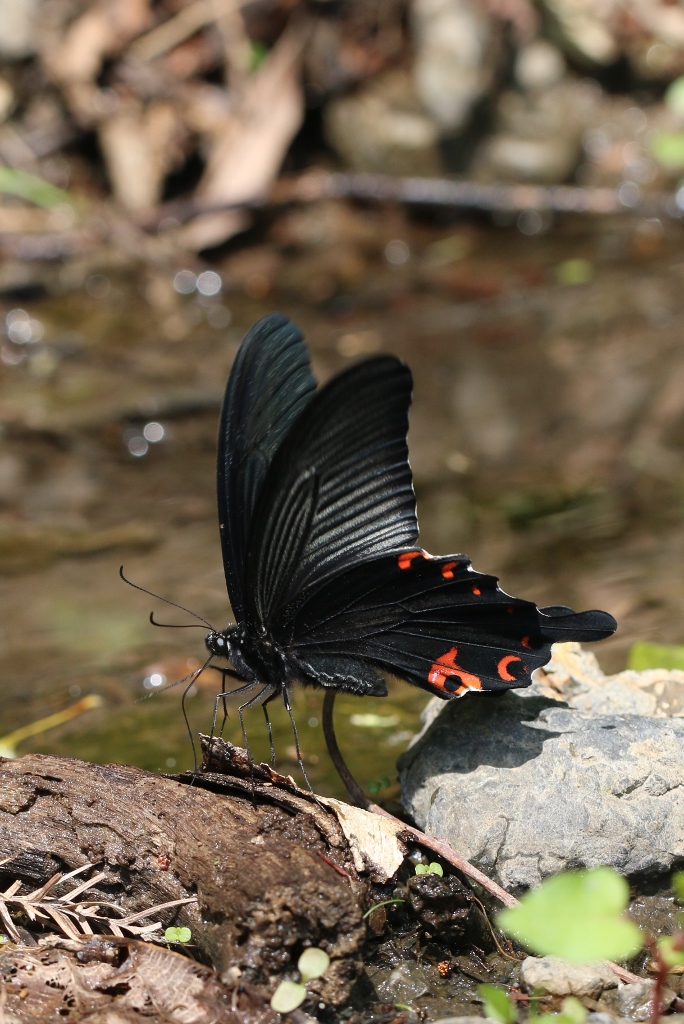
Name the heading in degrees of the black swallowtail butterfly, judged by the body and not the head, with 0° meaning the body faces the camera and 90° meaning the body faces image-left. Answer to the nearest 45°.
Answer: approximately 90°
